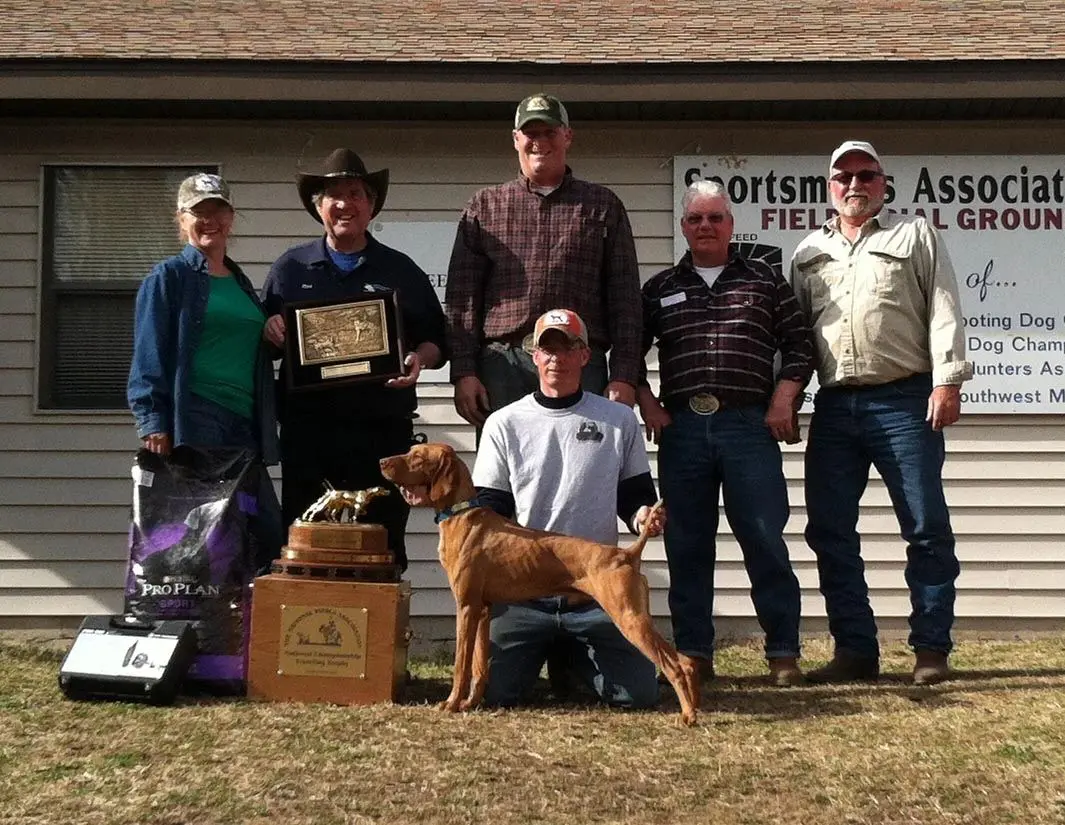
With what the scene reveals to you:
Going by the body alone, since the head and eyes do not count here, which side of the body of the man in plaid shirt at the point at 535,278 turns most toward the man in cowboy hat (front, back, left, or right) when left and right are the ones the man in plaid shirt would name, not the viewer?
right

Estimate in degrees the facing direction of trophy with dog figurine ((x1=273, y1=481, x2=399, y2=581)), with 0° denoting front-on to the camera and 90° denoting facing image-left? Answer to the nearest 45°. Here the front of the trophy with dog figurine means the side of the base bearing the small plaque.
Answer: approximately 0°

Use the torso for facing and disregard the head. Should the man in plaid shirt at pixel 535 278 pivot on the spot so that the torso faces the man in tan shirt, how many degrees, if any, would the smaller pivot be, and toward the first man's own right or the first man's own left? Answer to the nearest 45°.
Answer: approximately 90° to the first man's own left

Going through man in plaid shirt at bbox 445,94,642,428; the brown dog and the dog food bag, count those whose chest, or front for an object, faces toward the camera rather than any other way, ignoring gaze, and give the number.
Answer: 2

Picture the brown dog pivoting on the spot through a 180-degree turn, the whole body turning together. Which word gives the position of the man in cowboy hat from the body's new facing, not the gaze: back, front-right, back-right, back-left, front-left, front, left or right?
back-left

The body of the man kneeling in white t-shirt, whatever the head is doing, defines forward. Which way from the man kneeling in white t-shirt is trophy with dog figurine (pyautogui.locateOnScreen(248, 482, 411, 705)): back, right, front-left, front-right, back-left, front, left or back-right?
right

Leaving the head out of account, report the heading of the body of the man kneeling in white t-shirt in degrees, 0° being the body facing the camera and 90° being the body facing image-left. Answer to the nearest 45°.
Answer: approximately 0°

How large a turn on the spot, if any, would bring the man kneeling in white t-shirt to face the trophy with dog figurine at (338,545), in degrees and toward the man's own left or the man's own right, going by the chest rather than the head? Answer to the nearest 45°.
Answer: approximately 90° to the man's own right
